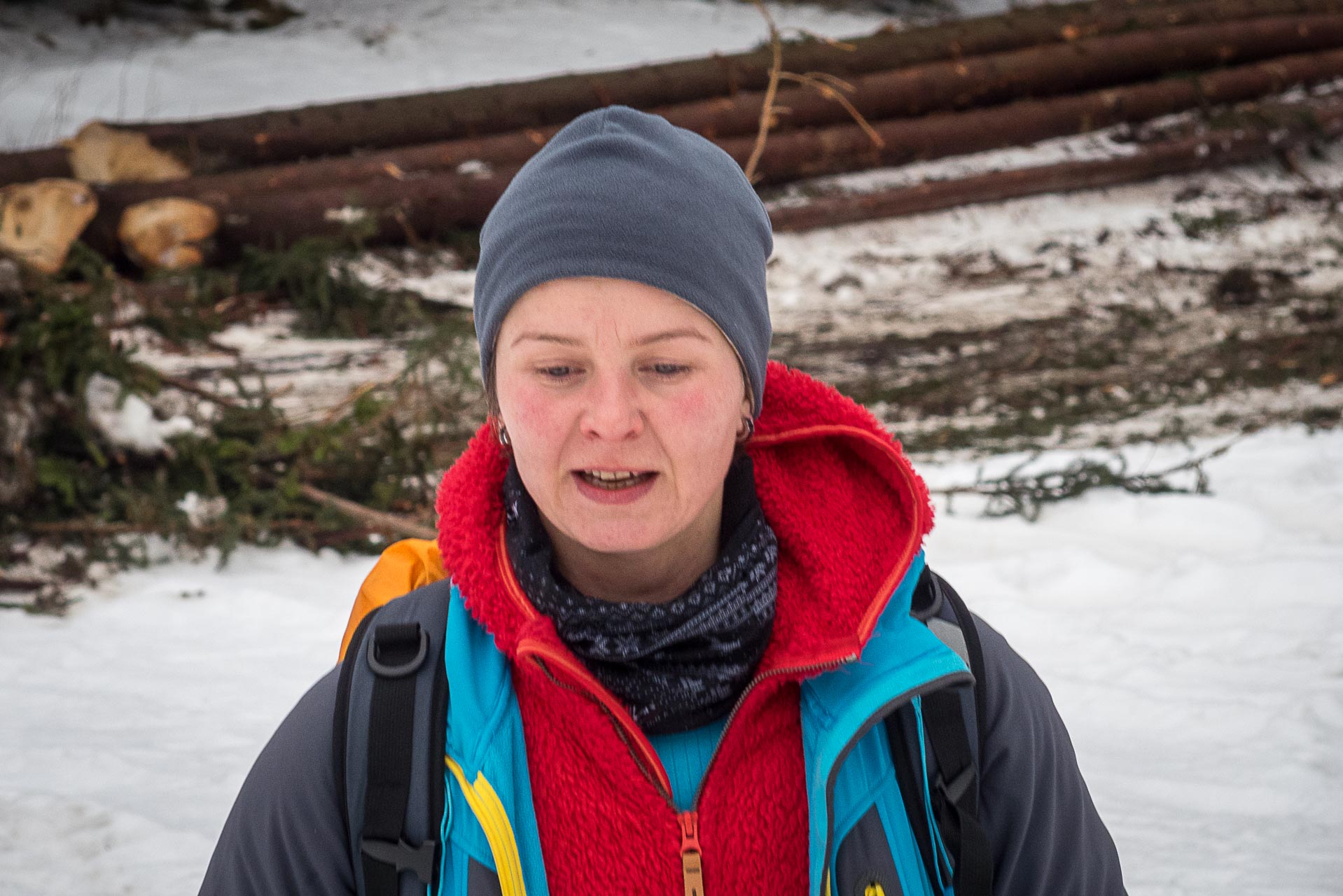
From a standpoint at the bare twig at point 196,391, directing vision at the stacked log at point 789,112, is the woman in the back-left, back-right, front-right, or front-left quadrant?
back-right

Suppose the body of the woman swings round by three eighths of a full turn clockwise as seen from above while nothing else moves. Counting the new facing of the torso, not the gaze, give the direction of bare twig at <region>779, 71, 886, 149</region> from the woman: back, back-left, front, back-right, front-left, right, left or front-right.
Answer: front-right

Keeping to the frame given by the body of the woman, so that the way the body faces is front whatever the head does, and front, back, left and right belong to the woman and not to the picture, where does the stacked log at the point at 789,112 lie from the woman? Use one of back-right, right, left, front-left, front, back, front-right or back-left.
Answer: back

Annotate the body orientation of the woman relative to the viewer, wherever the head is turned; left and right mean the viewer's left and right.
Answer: facing the viewer

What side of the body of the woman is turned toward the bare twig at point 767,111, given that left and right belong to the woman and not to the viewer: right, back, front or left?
back

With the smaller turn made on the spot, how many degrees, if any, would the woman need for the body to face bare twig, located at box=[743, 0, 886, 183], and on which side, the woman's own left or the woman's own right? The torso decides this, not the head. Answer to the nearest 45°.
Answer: approximately 180°

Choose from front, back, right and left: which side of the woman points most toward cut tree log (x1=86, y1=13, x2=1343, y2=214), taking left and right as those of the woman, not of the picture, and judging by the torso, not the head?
back

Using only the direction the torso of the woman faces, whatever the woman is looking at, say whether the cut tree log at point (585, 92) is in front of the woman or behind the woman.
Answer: behind
